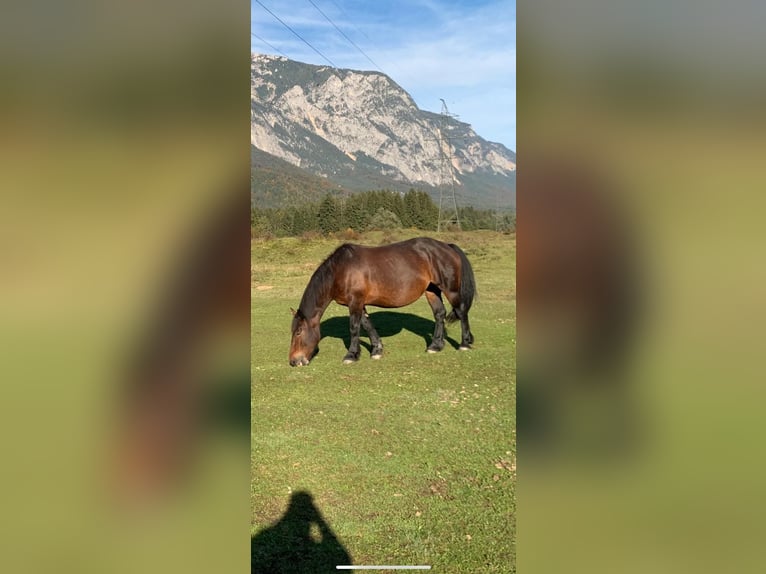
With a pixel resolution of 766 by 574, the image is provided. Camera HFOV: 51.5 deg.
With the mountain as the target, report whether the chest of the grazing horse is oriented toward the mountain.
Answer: no

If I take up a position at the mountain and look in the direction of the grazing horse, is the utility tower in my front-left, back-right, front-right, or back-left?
front-left

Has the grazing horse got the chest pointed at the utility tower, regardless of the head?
no

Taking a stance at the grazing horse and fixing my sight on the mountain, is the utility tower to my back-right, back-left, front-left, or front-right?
front-right

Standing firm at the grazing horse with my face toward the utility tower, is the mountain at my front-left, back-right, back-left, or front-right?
front-left

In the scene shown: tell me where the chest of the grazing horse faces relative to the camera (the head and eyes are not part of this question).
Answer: to the viewer's left
